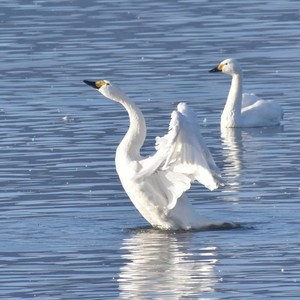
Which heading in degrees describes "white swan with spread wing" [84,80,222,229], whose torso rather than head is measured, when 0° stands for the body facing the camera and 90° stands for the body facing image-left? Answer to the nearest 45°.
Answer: approximately 90°
